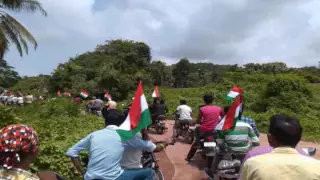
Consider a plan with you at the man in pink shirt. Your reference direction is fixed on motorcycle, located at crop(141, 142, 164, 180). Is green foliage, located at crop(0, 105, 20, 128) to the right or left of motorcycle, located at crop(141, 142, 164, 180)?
right

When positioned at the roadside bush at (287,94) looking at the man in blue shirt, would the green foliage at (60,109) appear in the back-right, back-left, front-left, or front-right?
front-right

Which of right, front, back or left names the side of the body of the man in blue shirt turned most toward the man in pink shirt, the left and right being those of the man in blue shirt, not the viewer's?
front

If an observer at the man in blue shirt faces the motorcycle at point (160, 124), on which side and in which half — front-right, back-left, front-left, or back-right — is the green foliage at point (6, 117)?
front-left

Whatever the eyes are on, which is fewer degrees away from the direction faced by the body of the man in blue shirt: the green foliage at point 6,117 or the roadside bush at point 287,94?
the roadside bush

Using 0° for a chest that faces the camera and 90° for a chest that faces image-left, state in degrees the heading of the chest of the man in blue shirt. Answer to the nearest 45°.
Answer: approximately 225°

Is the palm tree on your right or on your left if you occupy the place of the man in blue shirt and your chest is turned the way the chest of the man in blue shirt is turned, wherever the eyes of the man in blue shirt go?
on your left

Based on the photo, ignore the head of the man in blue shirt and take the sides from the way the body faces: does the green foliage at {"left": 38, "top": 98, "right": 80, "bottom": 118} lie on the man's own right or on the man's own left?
on the man's own left
